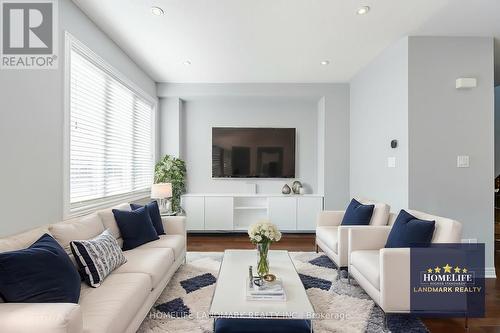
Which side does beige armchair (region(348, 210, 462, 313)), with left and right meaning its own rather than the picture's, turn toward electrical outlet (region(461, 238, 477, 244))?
back

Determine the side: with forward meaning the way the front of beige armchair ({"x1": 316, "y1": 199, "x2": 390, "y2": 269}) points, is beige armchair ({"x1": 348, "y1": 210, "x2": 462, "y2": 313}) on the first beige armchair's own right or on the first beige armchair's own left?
on the first beige armchair's own left

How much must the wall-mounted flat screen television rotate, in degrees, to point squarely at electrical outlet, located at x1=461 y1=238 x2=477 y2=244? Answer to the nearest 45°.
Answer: approximately 45° to its left

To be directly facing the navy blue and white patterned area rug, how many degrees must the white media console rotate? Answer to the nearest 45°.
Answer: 0° — it already faces it

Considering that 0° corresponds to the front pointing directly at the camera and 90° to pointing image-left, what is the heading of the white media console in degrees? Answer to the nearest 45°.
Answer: approximately 0°

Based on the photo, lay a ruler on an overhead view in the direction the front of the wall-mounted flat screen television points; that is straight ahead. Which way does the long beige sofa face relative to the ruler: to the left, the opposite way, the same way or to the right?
to the left

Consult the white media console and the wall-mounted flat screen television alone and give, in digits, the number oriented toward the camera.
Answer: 2

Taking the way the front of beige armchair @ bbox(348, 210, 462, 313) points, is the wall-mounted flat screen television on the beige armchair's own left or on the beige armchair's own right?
on the beige armchair's own right

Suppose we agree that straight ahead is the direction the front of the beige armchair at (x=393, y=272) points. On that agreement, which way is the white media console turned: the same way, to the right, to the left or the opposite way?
to the left

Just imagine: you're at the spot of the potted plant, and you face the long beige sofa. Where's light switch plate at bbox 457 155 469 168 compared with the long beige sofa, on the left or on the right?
left

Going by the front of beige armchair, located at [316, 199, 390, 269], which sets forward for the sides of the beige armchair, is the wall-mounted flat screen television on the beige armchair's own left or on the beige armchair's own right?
on the beige armchair's own right

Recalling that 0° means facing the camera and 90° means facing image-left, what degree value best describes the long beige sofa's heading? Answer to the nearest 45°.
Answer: approximately 315°
